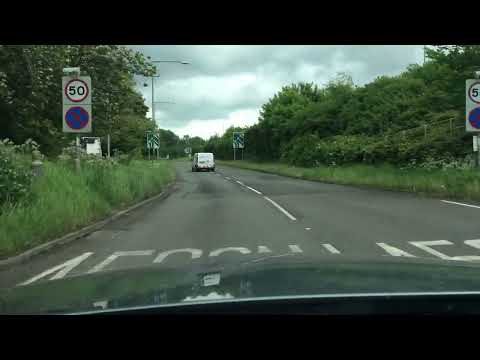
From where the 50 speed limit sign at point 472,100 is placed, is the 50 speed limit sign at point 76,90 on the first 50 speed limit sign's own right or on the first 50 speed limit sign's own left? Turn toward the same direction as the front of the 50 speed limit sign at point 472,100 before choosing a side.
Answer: on the first 50 speed limit sign's own right

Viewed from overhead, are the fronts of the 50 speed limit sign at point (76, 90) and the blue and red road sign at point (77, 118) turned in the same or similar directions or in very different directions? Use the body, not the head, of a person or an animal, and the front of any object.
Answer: same or similar directions

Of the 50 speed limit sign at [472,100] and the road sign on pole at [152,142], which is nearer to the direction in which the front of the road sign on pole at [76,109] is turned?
the 50 speed limit sign

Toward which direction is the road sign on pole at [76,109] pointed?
toward the camera

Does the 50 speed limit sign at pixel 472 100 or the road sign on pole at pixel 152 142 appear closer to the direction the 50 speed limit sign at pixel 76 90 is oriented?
the 50 speed limit sign

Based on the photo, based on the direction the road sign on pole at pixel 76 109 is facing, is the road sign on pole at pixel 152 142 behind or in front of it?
behind

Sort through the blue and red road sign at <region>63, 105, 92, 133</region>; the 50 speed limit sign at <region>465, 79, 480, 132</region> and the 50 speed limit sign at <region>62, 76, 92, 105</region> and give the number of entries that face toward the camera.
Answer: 3

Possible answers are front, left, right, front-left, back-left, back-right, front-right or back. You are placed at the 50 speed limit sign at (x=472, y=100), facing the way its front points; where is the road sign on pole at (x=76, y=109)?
front-right

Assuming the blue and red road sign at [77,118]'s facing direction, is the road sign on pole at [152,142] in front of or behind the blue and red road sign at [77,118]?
behind

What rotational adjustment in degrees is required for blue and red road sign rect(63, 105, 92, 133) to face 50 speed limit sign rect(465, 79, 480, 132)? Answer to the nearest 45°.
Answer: approximately 90° to its left

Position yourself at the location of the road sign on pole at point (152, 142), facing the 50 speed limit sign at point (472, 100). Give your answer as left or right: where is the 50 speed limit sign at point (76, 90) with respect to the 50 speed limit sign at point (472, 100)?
right

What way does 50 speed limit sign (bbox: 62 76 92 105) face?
toward the camera

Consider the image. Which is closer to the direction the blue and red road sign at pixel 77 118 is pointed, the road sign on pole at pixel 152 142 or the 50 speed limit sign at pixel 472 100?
the 50 speed limit sign

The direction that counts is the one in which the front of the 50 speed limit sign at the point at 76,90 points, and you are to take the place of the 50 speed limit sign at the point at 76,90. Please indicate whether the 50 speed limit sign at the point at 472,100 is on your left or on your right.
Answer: on your left

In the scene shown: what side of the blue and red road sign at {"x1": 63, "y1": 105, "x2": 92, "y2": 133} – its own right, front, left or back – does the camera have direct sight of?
front

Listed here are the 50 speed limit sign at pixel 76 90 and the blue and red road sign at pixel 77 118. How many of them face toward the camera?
2

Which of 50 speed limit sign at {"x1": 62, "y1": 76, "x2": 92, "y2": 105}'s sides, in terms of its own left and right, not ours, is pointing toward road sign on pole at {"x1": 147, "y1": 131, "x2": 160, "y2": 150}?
back
